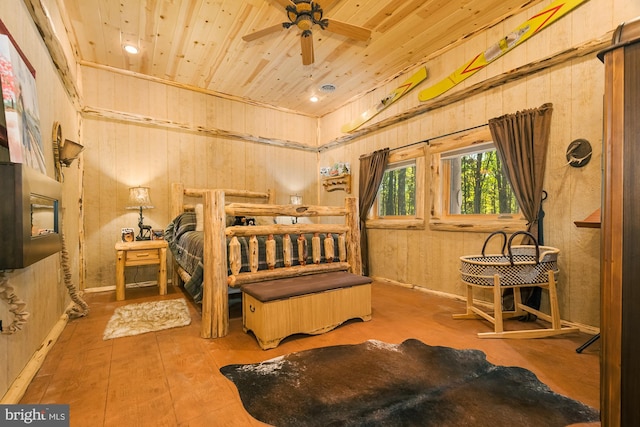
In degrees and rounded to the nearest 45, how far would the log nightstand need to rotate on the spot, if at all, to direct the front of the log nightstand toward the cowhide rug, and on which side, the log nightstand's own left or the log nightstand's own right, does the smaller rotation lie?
0° — it already faces it

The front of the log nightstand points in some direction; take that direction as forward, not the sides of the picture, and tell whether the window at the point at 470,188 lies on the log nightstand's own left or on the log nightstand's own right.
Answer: on the log nightstand's own left

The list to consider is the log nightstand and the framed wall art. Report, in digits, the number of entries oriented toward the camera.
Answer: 1

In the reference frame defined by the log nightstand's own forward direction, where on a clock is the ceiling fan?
The ceiling fan is roughly at 11 o'clock from the log nightstand.

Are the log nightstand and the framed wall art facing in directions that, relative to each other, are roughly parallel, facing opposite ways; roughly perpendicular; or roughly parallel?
roughly perpendicular

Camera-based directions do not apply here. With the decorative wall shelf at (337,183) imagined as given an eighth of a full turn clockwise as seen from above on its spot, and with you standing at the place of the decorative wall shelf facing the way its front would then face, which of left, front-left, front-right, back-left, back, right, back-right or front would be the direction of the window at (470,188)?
back-left

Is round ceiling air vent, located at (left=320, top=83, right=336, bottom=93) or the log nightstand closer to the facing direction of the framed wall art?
the round ceiling air vent

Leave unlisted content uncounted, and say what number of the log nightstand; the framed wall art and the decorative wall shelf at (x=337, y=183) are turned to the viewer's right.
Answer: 1

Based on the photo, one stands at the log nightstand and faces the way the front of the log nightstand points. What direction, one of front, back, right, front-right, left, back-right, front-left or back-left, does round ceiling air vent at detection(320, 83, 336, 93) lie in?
left

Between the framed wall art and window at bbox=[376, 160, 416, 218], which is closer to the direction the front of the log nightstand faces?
the framed wall art

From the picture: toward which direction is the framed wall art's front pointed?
to the viewer's right

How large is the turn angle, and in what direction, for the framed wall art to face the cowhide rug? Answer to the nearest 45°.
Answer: approximately 45° to its right
